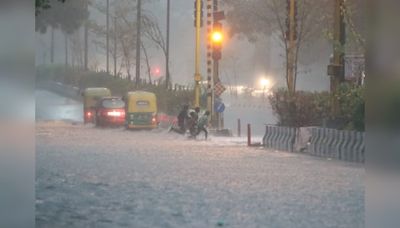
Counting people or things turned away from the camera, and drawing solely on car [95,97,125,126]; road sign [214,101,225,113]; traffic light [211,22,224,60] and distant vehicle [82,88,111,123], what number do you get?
2

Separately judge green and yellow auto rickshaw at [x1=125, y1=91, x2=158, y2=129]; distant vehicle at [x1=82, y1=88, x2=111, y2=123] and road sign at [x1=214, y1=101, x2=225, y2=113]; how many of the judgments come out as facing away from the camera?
2

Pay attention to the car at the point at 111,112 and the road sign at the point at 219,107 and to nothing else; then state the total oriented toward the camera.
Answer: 1

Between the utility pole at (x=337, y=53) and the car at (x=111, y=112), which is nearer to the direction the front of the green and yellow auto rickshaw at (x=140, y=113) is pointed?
the car

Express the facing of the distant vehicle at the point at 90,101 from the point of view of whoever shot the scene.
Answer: facing away from the viewer

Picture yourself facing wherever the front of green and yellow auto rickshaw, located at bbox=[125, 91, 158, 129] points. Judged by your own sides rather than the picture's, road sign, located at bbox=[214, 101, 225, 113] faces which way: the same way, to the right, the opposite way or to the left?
the opposite way

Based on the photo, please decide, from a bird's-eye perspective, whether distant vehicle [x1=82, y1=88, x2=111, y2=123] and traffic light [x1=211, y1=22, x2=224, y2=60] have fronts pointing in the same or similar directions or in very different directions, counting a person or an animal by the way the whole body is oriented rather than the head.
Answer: very different directions

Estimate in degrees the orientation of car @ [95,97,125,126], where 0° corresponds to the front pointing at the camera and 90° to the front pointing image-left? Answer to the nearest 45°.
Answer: approximately 180°

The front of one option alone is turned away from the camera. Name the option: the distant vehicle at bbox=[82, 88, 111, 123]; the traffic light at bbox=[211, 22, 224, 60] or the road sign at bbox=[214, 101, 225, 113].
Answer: the distant vehicle

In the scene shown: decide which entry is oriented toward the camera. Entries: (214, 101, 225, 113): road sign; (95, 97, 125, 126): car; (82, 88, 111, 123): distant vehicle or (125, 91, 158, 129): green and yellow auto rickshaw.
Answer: the road sign

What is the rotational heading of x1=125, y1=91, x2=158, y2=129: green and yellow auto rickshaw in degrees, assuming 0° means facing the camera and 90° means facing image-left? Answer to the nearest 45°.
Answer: approximately 180°

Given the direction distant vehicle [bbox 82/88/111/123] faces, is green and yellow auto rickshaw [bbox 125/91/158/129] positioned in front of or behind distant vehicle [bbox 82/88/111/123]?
behind
